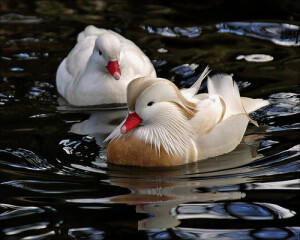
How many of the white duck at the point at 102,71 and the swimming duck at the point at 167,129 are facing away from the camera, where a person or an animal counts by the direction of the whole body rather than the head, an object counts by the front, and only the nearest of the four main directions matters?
0

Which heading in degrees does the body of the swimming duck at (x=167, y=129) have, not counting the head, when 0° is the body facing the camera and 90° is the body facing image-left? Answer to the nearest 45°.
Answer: approximately 45°
